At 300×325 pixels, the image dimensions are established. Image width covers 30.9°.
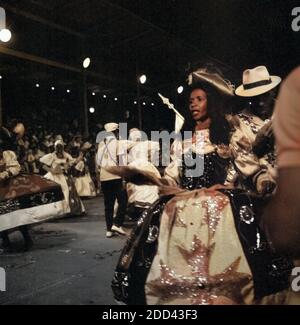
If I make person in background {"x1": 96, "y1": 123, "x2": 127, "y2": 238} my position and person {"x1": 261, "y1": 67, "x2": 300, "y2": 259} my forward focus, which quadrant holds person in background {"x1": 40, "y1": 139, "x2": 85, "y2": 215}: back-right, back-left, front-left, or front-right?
back-right

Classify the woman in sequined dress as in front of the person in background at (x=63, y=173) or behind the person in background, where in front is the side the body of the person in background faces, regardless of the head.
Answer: in front

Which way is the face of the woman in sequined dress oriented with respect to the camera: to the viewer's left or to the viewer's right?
to the viewer's left

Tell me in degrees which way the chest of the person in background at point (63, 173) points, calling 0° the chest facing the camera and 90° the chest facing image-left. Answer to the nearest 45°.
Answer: approximately 0°

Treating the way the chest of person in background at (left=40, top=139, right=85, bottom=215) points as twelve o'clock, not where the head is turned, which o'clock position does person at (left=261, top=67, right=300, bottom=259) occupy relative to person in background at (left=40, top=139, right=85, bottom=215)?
person at (left=261, top=67, right=300, bottom=259) is roughly at 12 o'clock from person in background at (left=40, top=139, right=85, bottom=215).

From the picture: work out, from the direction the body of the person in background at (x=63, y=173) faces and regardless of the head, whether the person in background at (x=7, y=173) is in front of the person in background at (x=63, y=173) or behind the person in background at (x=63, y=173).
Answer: in front

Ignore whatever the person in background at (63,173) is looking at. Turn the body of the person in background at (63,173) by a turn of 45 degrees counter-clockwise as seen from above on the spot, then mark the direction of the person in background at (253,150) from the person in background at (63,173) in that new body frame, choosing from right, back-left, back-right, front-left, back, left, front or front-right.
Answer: front-right
